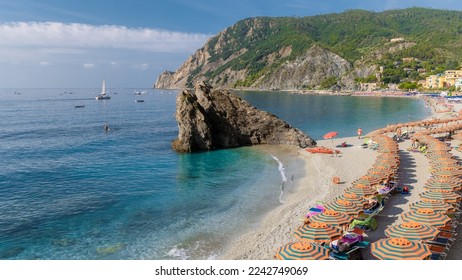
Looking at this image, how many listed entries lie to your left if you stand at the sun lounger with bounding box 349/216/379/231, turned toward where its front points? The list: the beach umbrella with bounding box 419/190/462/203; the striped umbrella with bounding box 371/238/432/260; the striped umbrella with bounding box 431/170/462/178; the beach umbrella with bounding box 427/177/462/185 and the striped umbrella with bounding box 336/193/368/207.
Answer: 1

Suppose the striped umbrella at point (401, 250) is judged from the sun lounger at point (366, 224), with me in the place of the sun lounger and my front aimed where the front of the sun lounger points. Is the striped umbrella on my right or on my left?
on my left

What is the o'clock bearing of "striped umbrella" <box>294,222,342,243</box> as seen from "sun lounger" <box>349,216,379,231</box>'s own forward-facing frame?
The striped umbrella is roughly at 10 o'clock from the sun lounger.

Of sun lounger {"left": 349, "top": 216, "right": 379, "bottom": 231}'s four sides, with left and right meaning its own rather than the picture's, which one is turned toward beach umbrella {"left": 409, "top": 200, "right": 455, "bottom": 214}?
back

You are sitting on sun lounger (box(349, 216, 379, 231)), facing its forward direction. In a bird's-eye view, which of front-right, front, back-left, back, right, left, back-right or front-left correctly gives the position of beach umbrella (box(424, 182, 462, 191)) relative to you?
back-right

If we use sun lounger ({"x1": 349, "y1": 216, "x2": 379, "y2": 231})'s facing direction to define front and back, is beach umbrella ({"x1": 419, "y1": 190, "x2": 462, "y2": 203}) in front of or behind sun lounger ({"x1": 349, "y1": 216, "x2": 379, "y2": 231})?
behind

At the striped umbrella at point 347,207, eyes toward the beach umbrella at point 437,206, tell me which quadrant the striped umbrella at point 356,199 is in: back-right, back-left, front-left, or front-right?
front-left

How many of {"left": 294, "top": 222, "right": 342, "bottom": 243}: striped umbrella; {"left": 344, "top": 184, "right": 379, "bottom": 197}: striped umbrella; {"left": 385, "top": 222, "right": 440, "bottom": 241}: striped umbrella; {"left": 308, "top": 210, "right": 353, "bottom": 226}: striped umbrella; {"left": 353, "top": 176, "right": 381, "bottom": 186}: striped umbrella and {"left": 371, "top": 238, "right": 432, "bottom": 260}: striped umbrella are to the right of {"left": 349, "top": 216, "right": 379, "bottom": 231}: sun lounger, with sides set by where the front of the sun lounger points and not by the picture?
2

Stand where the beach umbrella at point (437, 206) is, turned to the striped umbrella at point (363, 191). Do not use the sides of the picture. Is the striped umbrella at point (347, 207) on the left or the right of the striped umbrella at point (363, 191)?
left

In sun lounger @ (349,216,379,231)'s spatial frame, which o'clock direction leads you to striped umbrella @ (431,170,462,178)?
The striped umbrella is roughly at 4 o'clock from the sun lounger.

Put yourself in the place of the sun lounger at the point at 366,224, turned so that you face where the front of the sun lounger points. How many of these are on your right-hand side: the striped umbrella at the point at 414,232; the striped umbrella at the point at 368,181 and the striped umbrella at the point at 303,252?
1

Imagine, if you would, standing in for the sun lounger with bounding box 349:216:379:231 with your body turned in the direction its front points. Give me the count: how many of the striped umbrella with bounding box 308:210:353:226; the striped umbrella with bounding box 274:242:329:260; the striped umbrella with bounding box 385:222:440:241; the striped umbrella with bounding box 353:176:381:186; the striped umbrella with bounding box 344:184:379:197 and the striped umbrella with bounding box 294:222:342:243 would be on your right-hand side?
2

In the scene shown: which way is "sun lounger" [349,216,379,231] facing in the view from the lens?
facing to the left of the viewer

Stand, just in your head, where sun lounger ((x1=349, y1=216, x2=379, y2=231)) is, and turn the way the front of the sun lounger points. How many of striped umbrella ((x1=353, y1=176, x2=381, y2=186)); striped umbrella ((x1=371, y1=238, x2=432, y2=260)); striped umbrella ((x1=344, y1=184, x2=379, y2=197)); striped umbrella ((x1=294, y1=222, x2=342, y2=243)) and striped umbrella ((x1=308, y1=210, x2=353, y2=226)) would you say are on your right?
2

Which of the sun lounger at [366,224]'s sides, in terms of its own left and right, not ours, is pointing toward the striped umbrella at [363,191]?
right

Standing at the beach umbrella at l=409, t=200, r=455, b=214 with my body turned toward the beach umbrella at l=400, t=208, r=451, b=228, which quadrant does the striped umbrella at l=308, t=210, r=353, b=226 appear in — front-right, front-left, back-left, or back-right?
front-right

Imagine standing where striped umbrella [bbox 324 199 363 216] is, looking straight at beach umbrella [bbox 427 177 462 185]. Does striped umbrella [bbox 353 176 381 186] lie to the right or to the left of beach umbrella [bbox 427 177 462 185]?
left
